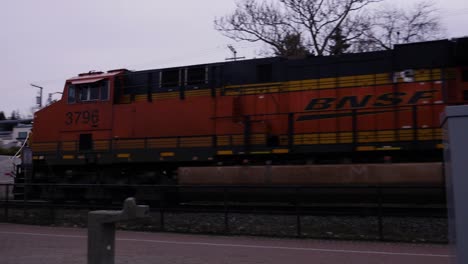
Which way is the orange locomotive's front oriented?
to the viewer's left

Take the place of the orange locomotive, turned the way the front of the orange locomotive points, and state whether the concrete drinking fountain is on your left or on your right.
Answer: on your left
